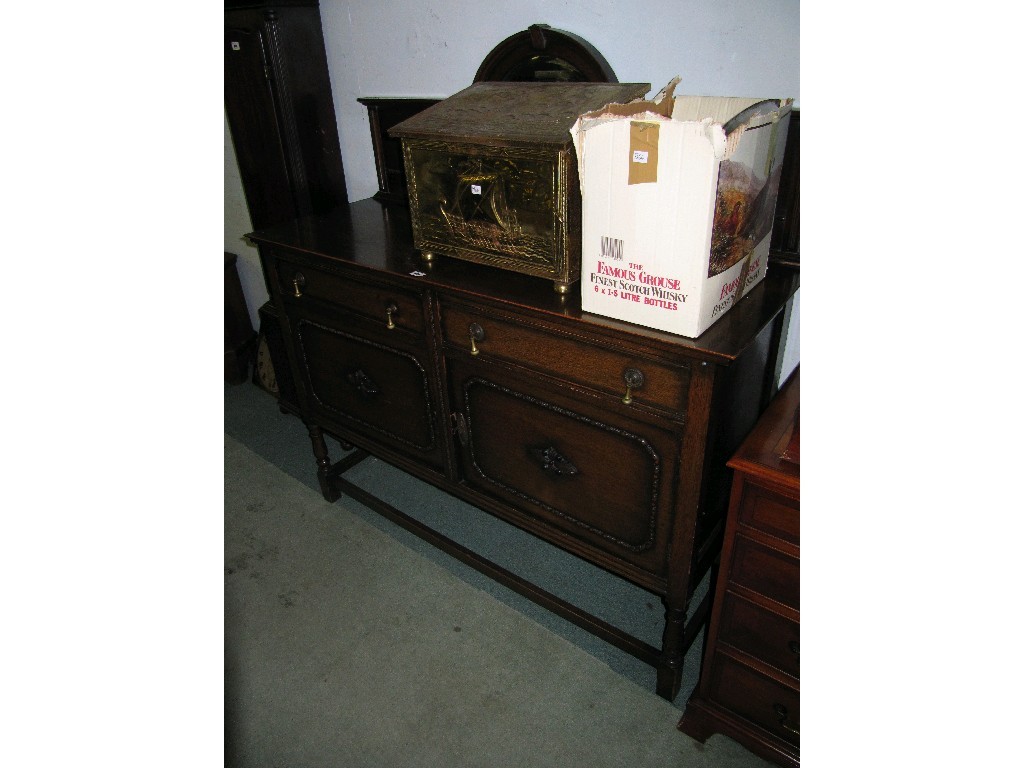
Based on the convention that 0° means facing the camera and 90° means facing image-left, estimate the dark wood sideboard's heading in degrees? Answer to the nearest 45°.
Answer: approximately 45°

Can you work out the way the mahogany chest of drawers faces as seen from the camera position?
facing the viewer and to the left of the viewer

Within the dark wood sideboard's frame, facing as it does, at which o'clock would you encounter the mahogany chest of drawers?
The mahogany chest of drawers is roughly at 9 o'clock from the dark wood sideboard.

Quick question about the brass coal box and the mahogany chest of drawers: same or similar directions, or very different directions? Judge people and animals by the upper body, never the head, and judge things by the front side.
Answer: same or similar directions
